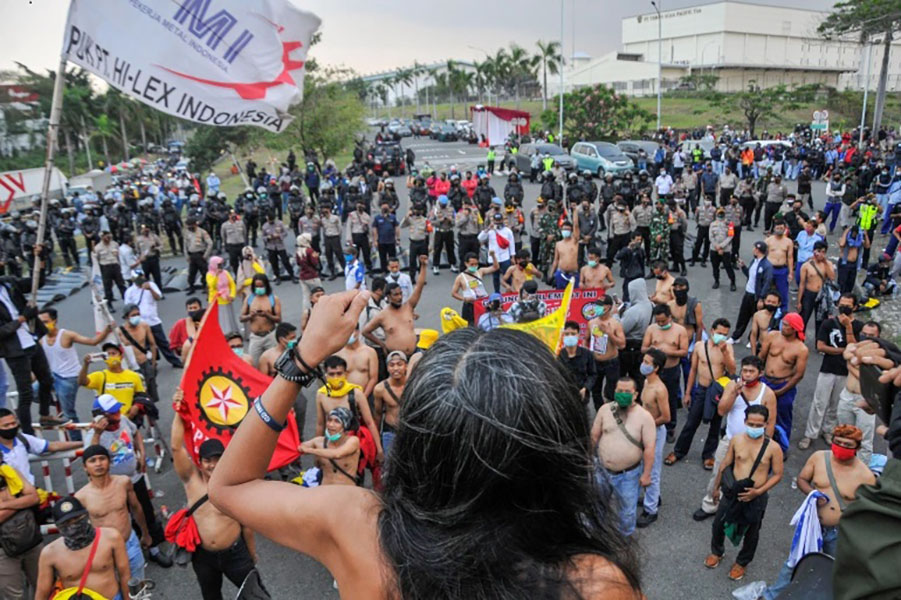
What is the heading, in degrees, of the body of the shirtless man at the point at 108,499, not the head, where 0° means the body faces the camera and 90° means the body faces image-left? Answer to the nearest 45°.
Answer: approximately 0°

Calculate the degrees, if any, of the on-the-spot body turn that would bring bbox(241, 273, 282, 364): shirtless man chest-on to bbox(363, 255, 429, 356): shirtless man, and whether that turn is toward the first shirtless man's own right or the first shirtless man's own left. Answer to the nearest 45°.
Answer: approximately 45° to the first shirtless man's own left

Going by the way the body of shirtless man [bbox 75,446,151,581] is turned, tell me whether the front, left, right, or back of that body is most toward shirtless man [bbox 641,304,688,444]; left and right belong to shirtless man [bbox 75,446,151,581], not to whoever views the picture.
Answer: left

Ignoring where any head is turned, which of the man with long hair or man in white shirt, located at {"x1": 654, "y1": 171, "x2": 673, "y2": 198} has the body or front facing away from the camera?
the man with long hair

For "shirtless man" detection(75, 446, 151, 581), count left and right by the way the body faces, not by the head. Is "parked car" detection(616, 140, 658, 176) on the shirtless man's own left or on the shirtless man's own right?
on the shirtless man's own left

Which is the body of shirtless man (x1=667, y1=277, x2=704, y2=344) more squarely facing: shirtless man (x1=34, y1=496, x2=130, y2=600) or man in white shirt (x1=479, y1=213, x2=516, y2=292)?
the shirtless man
